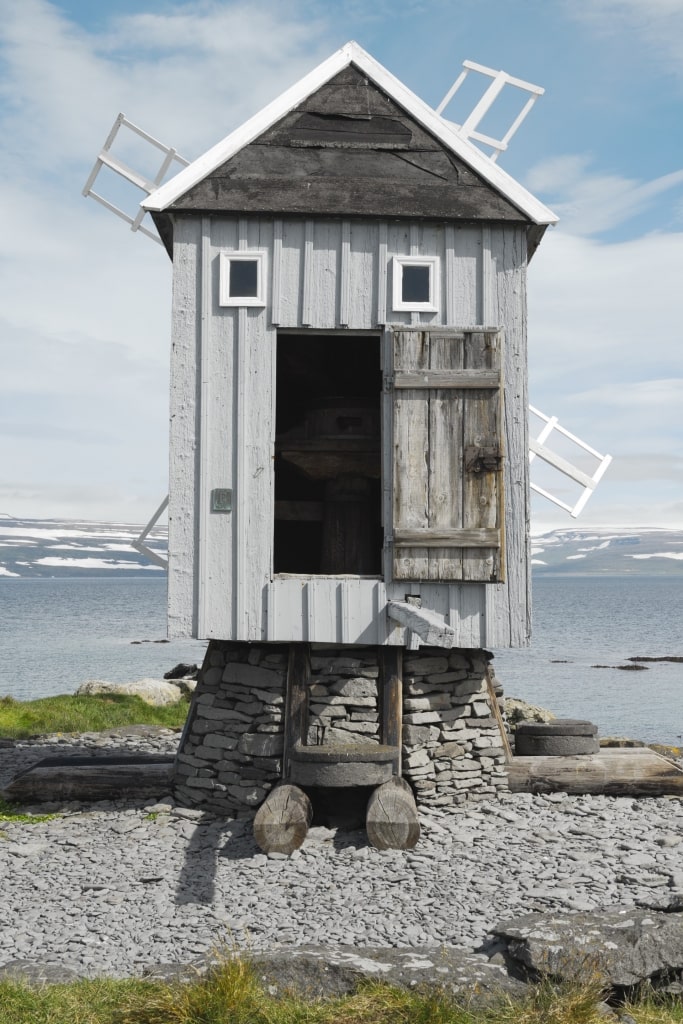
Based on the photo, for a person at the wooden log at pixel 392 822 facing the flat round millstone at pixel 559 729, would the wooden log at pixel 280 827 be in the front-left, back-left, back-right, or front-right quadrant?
back-left

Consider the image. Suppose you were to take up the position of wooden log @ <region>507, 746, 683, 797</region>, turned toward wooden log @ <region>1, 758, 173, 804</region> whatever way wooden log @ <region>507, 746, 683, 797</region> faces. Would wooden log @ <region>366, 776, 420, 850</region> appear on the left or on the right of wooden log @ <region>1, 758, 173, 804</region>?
left

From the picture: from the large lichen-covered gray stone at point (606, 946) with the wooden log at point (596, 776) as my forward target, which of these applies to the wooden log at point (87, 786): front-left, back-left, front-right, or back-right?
front-left

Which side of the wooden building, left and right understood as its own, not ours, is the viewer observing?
front

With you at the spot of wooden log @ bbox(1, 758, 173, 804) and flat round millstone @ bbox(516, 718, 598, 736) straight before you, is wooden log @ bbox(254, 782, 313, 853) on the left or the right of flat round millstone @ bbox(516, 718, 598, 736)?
right

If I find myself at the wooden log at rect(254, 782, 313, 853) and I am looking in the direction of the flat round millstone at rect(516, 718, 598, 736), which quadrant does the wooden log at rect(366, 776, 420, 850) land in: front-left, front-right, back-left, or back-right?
front-right
